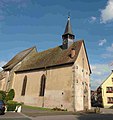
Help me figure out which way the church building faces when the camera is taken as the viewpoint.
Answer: facing the viewer and to the right of the viewer

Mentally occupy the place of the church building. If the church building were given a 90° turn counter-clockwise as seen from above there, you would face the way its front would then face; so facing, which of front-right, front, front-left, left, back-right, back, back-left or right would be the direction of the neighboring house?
front

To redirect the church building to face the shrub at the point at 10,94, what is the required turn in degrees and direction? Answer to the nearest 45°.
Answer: approximately 180°
